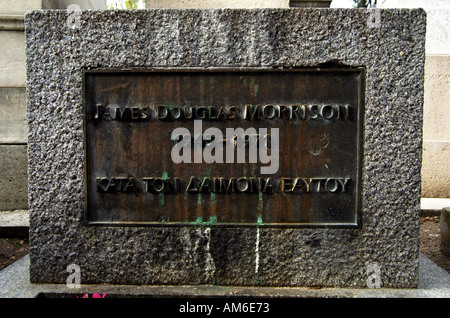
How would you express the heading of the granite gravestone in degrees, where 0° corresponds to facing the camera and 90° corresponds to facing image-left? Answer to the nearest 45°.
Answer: approximately 0°

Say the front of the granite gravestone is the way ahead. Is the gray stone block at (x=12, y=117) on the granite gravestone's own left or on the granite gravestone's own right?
on the granite gravestone's own right
